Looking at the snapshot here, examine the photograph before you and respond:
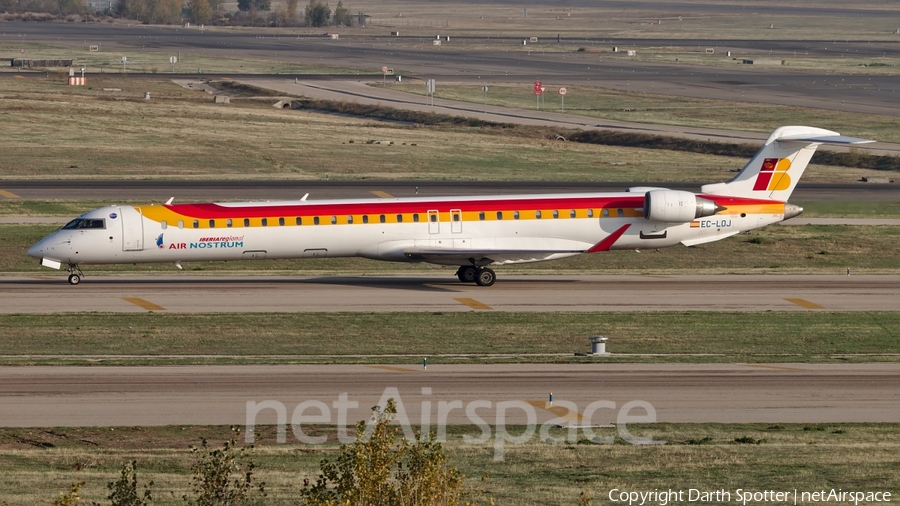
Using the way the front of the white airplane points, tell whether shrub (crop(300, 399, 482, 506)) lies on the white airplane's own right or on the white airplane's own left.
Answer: on the white airplane's own left

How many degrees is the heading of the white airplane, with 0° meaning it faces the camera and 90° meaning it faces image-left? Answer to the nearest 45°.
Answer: approximately 90°
